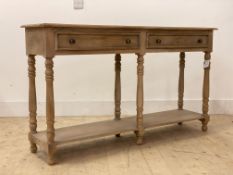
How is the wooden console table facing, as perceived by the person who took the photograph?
facing the viewer and to the right of the viewer
